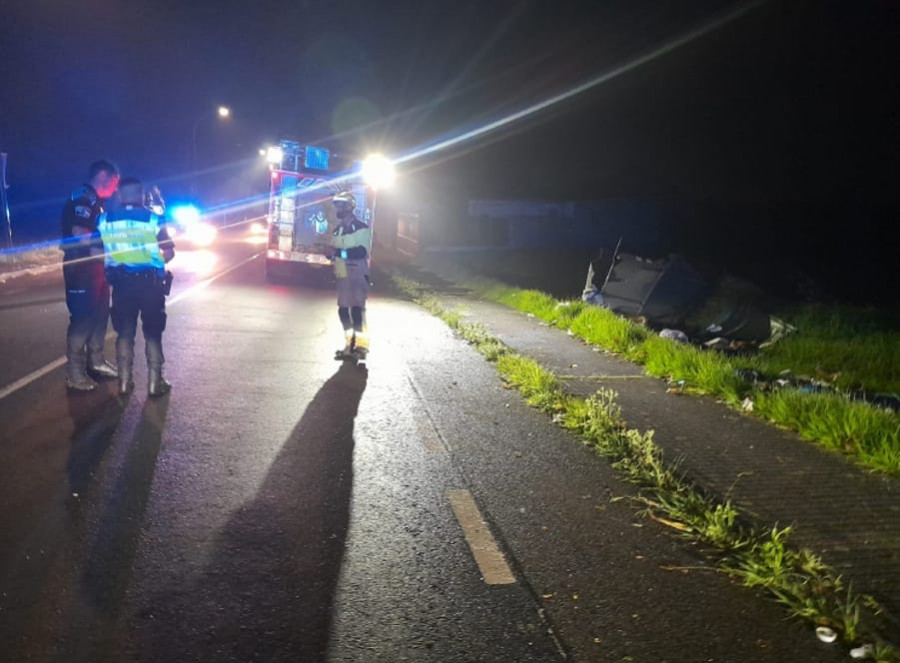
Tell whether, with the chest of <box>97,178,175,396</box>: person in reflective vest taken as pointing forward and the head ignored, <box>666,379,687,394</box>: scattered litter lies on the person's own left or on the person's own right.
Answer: on the person's own right

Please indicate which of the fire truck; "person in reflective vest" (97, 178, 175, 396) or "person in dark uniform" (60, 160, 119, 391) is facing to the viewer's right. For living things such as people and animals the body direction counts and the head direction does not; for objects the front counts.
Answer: "person in dark uniform" (60, 160, 119, 391)

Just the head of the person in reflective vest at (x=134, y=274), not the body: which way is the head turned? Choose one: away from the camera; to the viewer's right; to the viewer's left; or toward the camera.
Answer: away from the camera

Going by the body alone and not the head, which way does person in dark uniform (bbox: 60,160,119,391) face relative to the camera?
to the viewer's right

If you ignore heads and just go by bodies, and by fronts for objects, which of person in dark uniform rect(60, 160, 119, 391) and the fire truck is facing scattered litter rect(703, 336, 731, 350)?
the person in dark uniform

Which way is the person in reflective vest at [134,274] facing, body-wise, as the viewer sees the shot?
away from the camera
